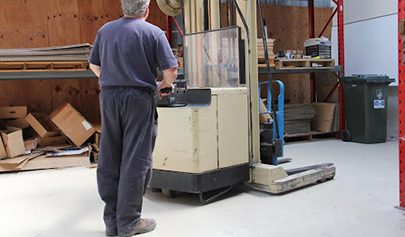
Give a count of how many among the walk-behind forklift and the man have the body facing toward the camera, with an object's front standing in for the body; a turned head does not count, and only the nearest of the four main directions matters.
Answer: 0

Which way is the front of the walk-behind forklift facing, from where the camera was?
facing away from the viewer and to the right of the viewer

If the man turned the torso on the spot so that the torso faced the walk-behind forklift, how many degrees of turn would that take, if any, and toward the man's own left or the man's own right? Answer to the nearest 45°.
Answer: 0° — they already face it

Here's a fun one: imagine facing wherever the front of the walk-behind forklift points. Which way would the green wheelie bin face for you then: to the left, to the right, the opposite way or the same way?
to the right

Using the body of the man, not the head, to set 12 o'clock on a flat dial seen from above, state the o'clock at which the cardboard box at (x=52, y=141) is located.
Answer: The cardboard box is roughly at 10 o'clock from the man.

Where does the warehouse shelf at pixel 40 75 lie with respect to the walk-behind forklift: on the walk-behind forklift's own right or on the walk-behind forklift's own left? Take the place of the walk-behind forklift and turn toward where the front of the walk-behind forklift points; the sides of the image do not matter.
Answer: on the walk-behind forklift's own left

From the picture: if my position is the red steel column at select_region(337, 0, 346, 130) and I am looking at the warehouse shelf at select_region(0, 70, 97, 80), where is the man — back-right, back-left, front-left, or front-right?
front-left

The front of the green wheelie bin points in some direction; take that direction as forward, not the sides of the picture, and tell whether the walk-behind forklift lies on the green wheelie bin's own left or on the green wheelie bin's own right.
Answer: on the green wheelie bin's own right

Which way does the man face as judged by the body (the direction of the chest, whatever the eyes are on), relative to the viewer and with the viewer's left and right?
facing away from the viewer and to the right of the viewer

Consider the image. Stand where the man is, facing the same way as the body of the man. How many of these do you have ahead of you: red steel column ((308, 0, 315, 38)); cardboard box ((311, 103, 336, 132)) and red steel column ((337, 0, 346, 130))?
3

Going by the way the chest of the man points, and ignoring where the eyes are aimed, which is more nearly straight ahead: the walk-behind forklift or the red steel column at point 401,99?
the walk-behind forklift

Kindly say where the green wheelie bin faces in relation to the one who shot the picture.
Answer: facing the viewer and to the right of the viewer

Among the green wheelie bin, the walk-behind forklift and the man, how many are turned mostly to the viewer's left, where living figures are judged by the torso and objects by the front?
0

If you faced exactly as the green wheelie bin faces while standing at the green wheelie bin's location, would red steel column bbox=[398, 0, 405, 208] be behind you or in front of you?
in front

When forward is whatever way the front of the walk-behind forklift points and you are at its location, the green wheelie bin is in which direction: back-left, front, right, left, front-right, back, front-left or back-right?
front

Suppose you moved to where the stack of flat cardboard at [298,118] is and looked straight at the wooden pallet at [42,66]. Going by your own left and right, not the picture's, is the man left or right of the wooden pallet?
left

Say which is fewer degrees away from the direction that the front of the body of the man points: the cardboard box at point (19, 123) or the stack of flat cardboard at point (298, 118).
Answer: the stack of flat cardboard

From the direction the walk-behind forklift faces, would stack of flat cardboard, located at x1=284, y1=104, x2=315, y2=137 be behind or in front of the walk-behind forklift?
in front
